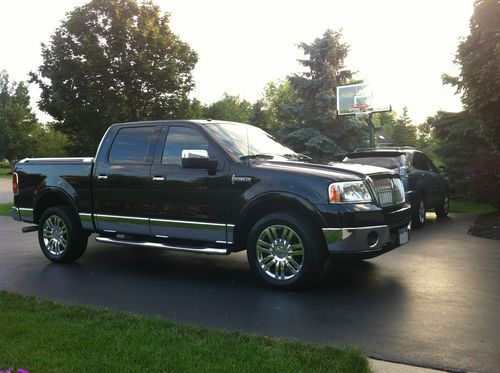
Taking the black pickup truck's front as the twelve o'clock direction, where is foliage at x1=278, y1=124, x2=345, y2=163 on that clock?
The foliage is roughly at 8 o'clock from the black pickup truck.

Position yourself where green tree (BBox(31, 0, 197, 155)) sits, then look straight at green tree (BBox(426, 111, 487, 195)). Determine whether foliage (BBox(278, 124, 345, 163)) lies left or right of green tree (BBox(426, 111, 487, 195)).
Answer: left

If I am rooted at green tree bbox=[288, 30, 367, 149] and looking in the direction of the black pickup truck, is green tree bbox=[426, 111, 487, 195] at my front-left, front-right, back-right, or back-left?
front-left

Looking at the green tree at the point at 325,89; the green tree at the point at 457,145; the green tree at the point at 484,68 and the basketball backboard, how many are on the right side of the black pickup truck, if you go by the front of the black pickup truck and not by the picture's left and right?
0

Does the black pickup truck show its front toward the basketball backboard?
no

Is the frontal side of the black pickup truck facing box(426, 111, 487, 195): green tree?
no

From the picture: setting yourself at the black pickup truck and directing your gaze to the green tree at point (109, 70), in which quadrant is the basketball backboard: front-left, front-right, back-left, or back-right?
front-right

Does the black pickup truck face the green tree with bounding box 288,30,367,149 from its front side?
no

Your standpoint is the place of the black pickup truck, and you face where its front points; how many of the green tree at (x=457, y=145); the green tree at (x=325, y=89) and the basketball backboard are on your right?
0

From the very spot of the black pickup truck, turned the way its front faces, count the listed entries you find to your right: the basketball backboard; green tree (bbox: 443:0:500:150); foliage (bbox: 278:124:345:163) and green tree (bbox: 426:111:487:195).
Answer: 0

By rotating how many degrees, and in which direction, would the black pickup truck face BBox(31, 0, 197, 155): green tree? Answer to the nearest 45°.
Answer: approximately 135° to its left
